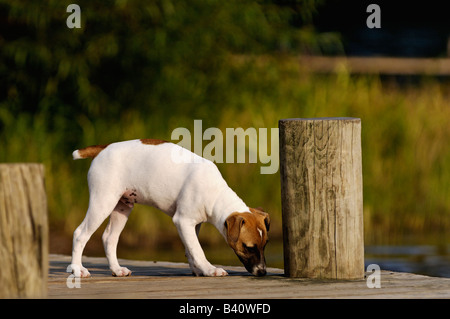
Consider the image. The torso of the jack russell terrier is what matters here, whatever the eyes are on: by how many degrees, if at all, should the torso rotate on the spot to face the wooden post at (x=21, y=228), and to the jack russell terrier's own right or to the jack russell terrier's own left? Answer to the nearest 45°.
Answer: approximately 135° to the jack russell terrier's own right

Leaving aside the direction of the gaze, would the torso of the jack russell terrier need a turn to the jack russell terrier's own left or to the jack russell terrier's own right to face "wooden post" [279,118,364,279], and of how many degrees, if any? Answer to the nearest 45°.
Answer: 0° — it already faces it

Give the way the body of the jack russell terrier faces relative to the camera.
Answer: to the viewer's right
